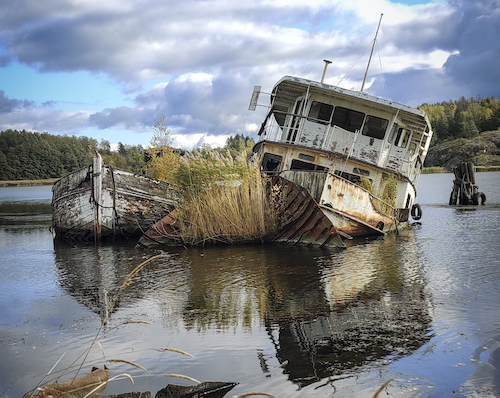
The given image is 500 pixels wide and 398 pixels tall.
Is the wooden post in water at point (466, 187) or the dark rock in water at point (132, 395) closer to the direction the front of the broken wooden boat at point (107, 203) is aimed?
the dark rock in water

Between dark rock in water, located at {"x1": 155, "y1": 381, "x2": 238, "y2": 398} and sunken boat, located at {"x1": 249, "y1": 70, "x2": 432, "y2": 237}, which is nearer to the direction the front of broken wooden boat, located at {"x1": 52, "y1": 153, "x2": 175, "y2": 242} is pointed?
the dark rock in water

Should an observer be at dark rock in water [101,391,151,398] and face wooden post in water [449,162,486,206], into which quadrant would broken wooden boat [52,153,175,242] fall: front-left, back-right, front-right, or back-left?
front-left

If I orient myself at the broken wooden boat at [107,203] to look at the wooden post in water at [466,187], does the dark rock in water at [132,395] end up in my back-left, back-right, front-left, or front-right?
back-right

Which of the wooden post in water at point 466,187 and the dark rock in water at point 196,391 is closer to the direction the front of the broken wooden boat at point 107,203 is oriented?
the dark rock in water

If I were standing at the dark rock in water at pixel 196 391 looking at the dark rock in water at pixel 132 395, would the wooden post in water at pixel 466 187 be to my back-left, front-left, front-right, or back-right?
back-right

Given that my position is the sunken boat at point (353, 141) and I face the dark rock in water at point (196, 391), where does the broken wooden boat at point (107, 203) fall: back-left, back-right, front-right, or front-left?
front-right

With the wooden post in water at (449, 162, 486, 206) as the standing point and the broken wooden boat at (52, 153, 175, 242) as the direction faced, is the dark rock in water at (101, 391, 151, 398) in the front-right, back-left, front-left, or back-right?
front-left
